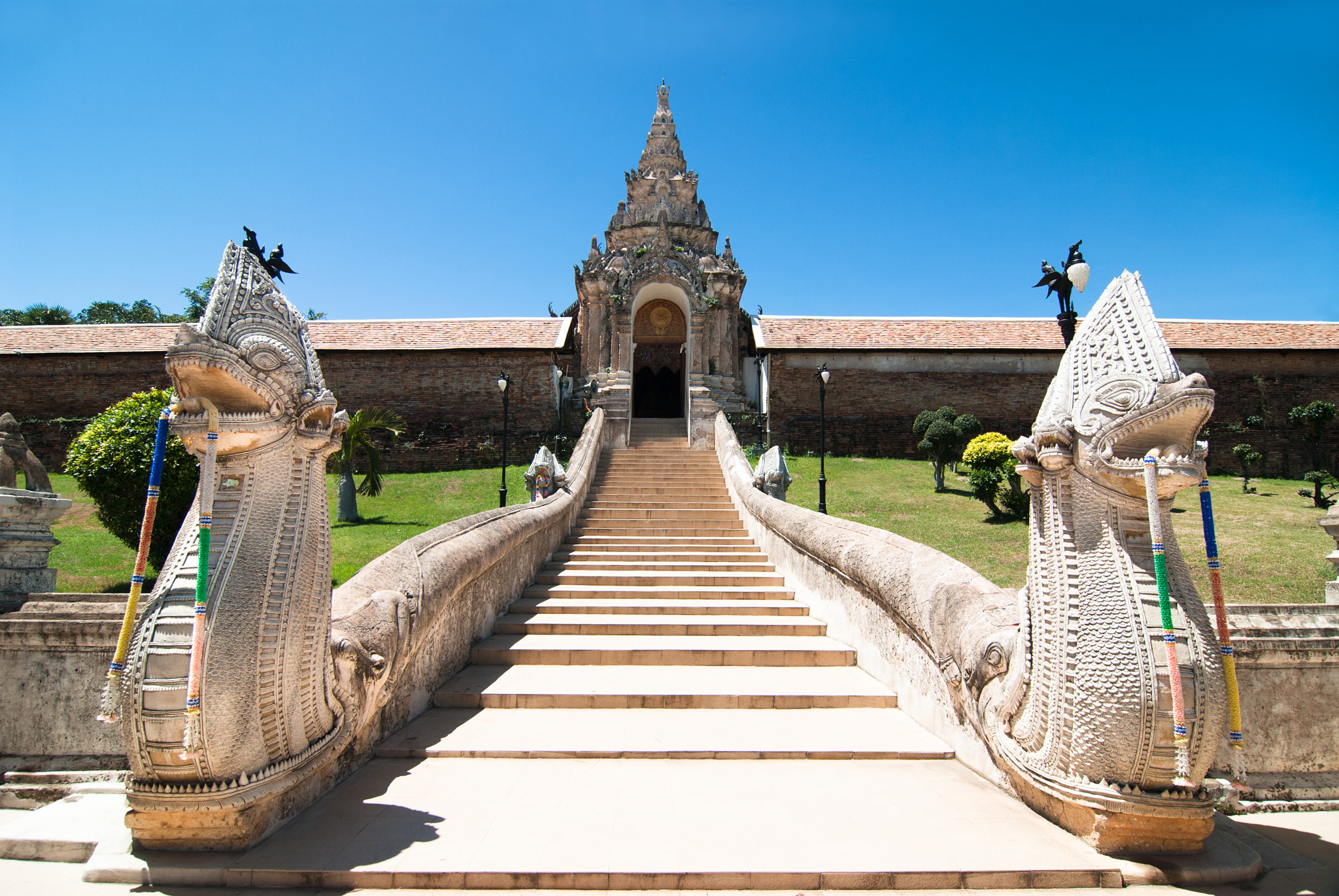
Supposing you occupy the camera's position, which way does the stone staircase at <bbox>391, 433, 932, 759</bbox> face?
facing the viewer

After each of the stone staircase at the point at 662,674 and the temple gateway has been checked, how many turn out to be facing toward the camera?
2

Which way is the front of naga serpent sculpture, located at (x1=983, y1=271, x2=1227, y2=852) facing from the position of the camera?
facing the viewer and to the right of the viewer

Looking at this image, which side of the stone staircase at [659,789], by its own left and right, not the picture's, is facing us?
front

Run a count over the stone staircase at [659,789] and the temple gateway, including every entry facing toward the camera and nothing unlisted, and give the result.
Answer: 2

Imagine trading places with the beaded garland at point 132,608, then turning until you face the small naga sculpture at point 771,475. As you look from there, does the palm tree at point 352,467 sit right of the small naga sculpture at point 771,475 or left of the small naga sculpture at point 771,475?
left

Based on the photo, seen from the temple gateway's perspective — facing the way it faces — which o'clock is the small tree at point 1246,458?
The small tree is roughly at 9 o'clock from the temple gateway.

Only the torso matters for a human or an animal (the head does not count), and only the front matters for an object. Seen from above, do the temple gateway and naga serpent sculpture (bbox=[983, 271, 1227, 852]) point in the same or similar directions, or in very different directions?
same or similar directions

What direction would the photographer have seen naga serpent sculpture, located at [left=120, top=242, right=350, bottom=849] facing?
facing the viewer and to the left of the viewer

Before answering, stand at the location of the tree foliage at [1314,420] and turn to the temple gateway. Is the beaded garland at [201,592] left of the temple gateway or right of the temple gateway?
left

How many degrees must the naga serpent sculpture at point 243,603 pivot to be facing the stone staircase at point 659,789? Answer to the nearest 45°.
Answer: approximately 135° to its left

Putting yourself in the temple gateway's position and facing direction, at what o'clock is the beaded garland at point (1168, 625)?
The beaded garland is roughly at 12 o'clock from the temple gateway.
